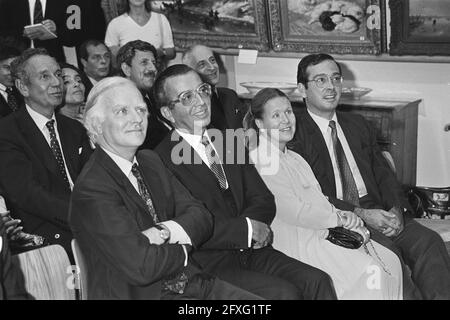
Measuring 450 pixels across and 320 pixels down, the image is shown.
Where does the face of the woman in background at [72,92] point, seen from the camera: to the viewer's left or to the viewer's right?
to the viewer's right

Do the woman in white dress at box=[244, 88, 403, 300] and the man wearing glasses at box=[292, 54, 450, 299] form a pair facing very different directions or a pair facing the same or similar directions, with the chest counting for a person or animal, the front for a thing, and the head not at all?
same or similar directions

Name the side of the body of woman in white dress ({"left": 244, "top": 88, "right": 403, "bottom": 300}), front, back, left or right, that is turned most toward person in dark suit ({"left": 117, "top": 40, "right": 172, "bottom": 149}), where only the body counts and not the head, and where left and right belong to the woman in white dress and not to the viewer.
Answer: back

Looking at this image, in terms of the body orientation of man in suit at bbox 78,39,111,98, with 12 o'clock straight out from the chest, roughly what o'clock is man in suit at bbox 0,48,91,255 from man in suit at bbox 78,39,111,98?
man in suit at bbox 0,48,91,255 is roughly at 2 o'clock from man in suit at bbox 78,39,111,98.

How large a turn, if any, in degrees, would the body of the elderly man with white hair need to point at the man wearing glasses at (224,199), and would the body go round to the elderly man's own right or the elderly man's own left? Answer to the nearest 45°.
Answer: approximately 90° to the elderly man's own left

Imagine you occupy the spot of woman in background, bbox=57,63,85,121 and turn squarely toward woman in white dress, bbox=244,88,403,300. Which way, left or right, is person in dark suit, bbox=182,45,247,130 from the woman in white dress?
left

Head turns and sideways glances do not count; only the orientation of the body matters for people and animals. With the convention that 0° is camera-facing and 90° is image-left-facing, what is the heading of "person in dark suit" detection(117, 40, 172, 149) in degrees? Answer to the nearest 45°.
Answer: approximately 315°

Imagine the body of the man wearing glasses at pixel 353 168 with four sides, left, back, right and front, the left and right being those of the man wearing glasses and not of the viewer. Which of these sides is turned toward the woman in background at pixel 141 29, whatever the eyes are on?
back

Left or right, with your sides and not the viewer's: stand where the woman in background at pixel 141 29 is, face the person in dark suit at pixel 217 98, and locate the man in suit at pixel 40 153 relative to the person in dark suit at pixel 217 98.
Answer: right

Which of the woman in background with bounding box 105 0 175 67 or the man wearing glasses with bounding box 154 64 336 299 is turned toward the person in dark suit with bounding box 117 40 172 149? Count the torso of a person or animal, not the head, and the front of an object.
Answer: the woman in background

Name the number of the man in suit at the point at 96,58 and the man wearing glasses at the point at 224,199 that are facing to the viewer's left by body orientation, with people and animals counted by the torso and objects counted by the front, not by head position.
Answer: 0

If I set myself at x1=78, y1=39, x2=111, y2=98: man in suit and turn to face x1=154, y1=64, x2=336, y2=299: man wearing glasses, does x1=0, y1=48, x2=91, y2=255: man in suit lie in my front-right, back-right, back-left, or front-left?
front-right

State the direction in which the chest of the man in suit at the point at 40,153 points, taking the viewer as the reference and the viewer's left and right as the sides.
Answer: facing the viewer and to the right of the viewer

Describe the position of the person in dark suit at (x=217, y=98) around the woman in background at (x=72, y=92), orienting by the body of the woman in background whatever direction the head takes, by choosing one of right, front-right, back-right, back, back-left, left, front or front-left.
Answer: front-left

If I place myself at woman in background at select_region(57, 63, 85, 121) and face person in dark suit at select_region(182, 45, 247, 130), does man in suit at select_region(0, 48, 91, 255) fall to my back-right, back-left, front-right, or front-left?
back-right
